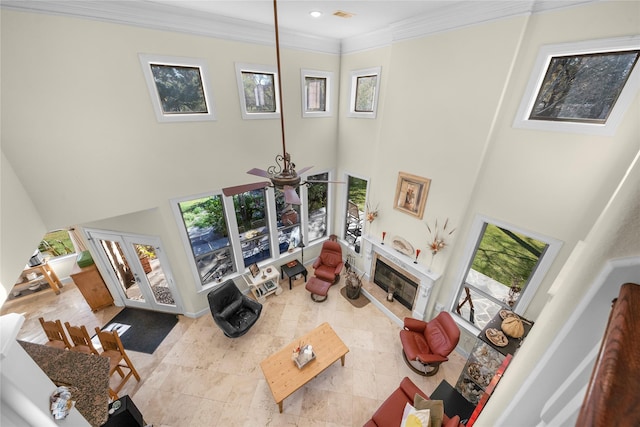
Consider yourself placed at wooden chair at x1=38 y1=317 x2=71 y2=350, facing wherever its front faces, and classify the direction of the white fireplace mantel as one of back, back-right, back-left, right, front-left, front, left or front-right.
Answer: left

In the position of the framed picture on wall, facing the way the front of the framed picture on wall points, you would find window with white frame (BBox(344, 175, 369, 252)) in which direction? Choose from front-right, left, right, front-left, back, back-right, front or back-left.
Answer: right

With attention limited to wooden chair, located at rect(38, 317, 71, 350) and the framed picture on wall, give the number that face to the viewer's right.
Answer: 0

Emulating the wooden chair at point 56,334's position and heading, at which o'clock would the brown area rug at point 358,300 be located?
The brown area rug is roughly at 9 o'clock from the wooden chair.

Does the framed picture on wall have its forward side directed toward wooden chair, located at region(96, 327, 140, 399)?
yes

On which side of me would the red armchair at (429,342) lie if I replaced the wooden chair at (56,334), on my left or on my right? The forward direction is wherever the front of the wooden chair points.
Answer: on my left

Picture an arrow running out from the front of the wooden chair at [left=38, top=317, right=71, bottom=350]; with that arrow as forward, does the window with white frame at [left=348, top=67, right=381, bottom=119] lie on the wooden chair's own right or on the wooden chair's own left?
on the wooden chair's own left
